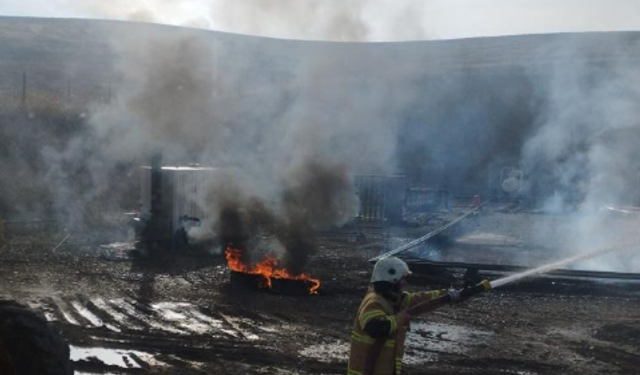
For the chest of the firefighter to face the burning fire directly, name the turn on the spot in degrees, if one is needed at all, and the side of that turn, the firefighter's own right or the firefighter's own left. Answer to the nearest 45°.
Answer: approximately 90° to the firefighter's own left

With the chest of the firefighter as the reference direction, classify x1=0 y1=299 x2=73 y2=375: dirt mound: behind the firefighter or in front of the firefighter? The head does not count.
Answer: behind

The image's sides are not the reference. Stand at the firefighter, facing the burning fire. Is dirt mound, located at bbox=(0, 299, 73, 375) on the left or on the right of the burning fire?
left

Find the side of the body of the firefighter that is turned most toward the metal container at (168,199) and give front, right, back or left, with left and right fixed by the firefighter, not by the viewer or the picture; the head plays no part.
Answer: left

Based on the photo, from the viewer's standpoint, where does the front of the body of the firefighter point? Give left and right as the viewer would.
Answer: facing to the right of the viewer

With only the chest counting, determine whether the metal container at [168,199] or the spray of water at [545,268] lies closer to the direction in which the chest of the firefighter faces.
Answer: the spray of water

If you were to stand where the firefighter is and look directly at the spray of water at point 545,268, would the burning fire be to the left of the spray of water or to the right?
left
